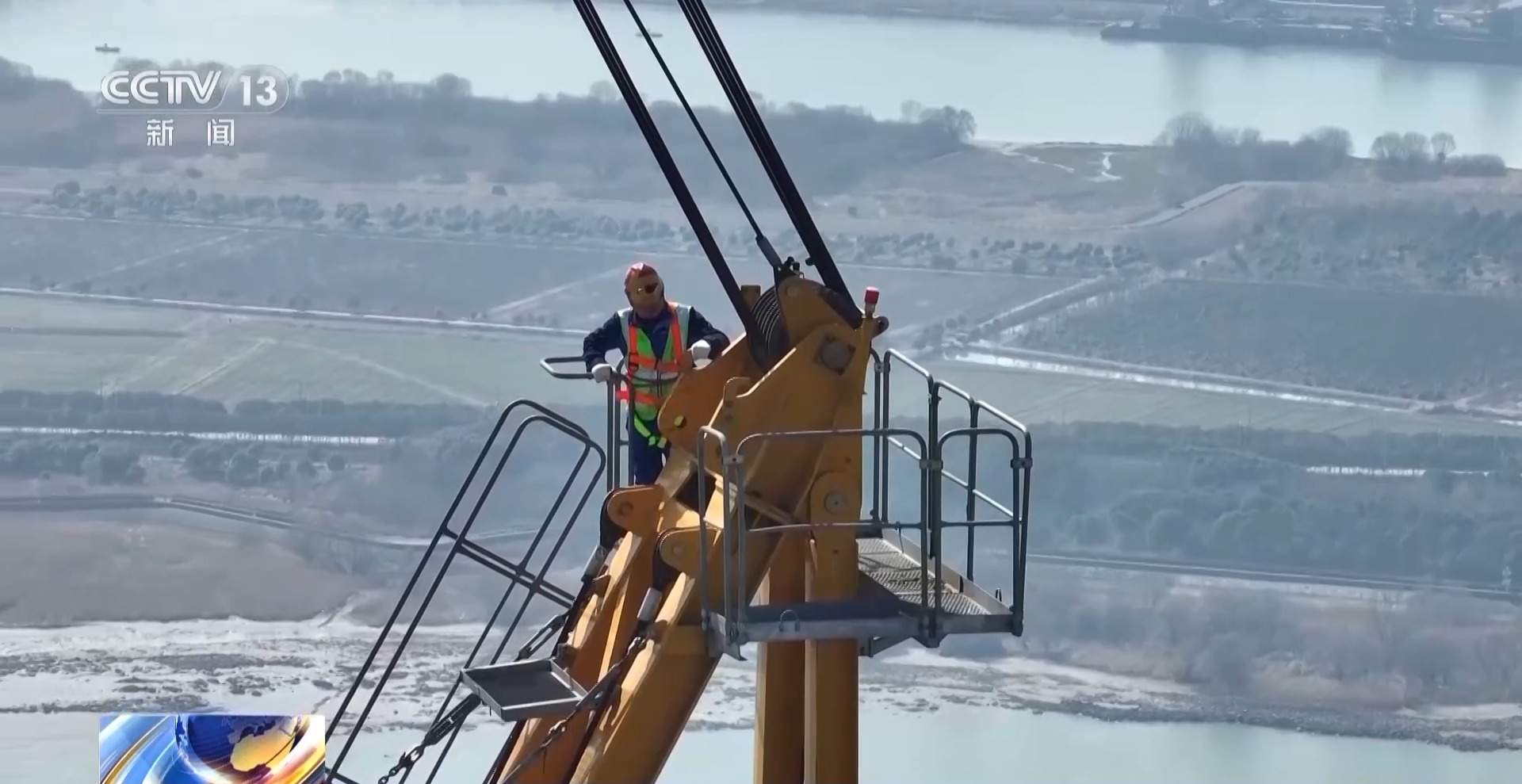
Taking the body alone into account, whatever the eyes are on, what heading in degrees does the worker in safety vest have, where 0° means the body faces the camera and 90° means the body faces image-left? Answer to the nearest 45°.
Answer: approximately 0°
